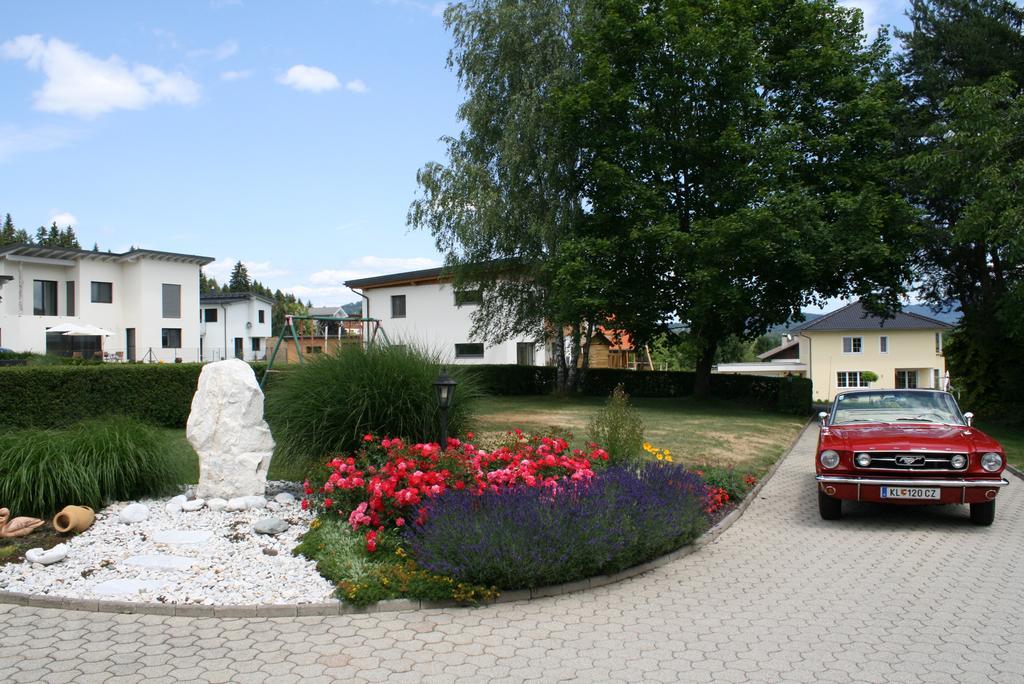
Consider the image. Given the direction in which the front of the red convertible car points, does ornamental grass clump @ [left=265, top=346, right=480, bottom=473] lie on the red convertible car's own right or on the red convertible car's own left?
on the red convertible car's own right

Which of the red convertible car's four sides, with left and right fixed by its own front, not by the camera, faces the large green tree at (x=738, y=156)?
back

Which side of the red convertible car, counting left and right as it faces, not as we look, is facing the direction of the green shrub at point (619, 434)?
right

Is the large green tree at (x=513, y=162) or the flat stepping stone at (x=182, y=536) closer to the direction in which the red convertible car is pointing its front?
the flat stepping stone

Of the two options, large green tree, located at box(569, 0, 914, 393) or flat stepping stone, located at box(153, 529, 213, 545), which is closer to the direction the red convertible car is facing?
the flat stepping stone

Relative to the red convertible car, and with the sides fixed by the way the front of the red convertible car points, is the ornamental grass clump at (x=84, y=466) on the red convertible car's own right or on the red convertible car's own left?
on the red convertible car's own right

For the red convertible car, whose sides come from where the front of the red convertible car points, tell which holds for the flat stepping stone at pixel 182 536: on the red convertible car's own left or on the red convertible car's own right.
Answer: on the red convertible car's own right

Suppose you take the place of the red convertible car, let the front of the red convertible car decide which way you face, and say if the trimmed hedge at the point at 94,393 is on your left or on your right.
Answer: on your right

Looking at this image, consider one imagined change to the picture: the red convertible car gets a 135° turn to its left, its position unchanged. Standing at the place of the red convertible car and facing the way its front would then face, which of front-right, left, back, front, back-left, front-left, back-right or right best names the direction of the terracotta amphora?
back

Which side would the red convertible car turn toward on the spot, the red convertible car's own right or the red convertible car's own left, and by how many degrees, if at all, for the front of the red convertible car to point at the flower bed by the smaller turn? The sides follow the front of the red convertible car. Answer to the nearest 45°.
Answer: approximately 45° to the red convertible car's own right

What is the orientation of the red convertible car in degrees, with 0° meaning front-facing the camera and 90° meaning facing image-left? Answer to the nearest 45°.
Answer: approximately 0°

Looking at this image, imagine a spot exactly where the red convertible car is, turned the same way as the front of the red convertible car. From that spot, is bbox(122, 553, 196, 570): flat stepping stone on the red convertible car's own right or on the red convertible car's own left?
on the red convertible car's own right

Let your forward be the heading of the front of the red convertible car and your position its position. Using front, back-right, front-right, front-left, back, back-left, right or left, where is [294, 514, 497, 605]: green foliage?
front-right
